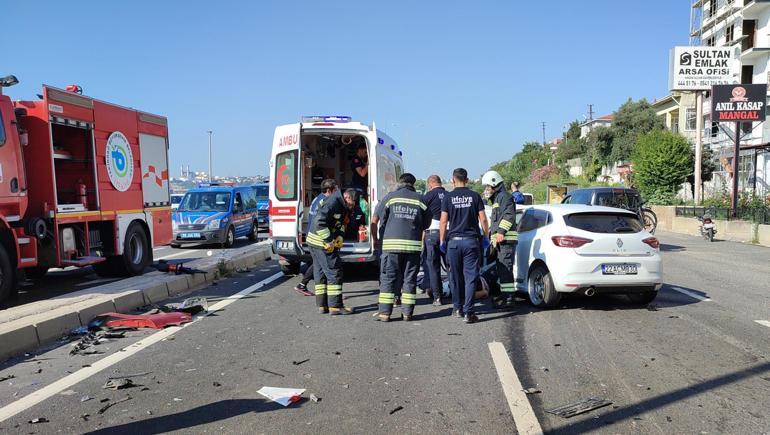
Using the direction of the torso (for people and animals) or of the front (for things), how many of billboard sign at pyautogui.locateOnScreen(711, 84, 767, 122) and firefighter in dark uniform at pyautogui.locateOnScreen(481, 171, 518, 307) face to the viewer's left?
1

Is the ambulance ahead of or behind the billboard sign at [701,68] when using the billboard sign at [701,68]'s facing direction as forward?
ahead

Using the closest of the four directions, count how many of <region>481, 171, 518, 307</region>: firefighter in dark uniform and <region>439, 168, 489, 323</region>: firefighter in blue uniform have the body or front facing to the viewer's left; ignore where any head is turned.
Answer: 1

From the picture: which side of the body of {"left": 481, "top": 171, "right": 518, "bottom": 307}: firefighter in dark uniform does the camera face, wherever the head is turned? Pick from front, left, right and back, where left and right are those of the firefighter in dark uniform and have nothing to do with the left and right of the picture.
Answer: left

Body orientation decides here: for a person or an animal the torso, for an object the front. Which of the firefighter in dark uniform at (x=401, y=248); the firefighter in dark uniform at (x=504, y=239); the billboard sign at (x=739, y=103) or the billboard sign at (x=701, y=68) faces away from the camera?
the firefighter in dark uniform at (x=401, y=248)

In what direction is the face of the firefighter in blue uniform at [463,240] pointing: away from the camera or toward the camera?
away from the camera

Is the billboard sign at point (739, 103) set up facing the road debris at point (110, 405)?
yes

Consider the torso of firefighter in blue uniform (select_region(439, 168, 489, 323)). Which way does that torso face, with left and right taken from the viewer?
facing away from the viewer

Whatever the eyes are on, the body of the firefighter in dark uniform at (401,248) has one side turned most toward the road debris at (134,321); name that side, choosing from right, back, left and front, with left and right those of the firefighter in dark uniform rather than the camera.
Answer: left

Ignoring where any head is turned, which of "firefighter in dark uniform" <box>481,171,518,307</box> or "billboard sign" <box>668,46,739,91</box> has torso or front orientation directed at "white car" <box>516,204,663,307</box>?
the billboard sign

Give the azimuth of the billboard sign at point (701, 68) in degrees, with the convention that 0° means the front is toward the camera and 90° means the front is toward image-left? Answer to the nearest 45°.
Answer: approximately 0°

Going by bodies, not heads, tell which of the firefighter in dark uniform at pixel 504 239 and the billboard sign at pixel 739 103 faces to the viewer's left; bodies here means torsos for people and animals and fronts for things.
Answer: the firefighter in dark uniform

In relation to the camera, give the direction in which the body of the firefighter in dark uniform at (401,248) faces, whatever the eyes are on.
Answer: away from the camera

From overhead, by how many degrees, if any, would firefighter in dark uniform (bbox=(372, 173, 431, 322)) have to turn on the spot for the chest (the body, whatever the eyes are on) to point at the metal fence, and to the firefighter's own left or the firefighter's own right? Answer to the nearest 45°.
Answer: approximately 45° to the firefighter's own right
